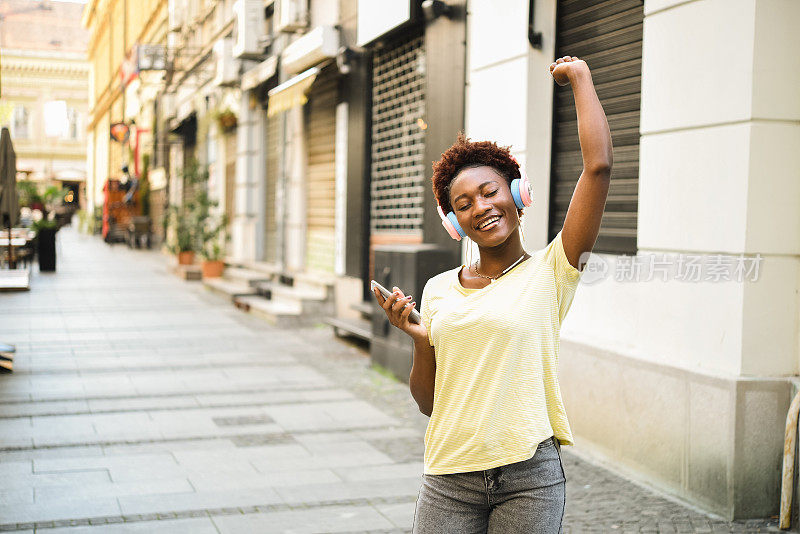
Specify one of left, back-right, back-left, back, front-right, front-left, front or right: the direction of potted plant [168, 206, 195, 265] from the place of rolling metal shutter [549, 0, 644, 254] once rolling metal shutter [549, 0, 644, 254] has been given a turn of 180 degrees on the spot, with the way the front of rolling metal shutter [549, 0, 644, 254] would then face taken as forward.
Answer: left

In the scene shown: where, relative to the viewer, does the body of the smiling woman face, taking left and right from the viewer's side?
facing the viewer

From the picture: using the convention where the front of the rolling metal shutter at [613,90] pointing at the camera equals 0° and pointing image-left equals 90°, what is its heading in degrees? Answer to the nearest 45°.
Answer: approximately 45°

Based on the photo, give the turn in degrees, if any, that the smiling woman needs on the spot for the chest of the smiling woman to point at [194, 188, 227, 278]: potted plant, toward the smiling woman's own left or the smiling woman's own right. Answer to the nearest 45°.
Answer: approximately 180°

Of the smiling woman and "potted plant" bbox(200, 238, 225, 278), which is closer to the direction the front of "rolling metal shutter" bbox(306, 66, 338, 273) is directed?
the smiling woman

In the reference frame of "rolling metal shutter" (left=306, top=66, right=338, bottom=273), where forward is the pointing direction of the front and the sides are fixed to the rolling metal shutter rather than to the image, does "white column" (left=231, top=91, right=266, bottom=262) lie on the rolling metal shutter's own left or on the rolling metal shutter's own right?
on the rolling metal shutter's own right

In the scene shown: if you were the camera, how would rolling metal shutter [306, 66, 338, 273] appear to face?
facing the viewer and to the left of the viewer

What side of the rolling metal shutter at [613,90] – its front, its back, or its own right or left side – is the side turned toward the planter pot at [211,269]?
right

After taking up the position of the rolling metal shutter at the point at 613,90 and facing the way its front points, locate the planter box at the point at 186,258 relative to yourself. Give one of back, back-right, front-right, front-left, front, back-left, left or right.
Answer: right

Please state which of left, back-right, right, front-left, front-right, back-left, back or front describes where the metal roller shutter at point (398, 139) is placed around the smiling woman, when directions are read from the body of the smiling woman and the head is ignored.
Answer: back
